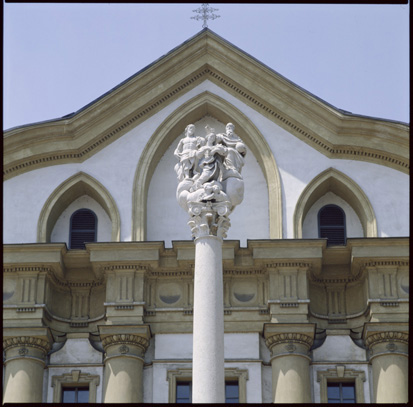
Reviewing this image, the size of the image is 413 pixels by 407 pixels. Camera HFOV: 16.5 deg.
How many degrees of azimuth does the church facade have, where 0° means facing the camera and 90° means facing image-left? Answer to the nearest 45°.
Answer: approximately 0°

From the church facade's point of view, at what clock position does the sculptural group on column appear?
The sculptural group on column is roughly at 12 o'clock from the church facade.

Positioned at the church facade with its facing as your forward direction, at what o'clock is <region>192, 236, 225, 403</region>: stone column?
The stone column is roughly at 12 o'clock from the church facade.
